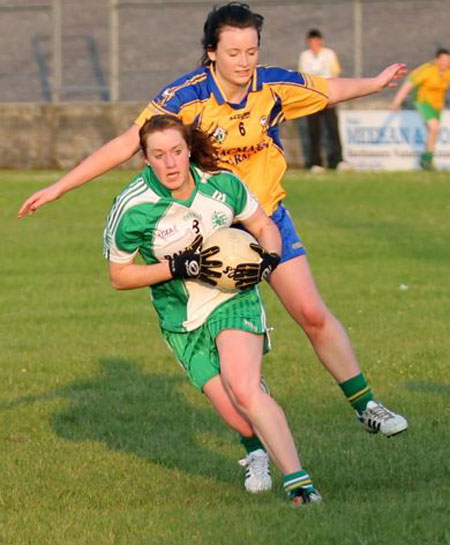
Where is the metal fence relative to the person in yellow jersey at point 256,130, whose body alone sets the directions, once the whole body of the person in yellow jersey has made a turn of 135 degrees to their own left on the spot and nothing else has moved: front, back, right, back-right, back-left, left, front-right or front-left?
front-left

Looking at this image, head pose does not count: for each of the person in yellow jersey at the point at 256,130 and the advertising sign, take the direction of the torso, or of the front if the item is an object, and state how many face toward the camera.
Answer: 2

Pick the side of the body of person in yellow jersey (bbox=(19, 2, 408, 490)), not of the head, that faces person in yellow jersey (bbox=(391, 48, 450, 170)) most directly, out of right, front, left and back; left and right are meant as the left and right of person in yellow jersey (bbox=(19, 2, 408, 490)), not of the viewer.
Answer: back

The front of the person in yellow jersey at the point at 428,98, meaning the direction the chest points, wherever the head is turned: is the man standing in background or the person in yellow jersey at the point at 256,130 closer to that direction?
the person in yellow jersey

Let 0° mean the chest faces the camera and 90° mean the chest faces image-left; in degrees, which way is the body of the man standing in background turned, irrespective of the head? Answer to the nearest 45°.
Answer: approximately 0°

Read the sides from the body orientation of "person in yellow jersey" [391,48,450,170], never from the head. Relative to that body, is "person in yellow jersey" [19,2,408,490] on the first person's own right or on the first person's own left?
on the first person's own right

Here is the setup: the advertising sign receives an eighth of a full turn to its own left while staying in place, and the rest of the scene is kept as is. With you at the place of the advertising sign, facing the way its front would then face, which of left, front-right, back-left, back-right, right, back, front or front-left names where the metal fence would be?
back

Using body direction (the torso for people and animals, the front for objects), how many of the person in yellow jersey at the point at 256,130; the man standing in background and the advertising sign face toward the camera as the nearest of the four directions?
3
